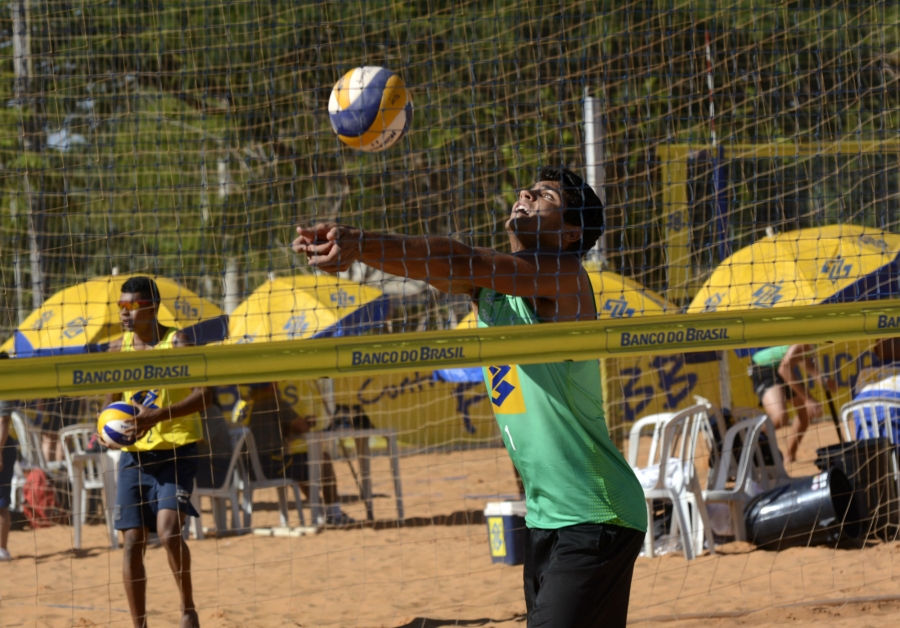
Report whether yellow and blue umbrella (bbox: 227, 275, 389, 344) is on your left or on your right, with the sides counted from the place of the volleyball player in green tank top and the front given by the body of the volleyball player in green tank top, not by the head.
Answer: on your right

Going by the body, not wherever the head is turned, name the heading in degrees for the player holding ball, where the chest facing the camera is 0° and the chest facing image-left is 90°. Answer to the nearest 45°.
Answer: approximately 45°

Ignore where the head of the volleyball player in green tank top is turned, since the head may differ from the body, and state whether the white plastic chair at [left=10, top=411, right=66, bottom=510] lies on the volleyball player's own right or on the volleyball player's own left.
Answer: on the volleyball player's own right

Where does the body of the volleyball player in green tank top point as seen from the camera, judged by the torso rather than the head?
to the viewer's left
